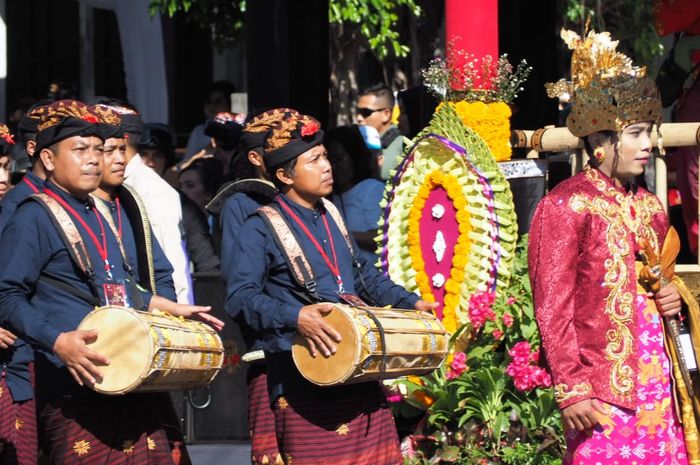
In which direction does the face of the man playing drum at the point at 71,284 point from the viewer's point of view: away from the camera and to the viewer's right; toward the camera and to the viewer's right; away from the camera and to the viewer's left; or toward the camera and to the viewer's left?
toward the camera and to the viewer's right

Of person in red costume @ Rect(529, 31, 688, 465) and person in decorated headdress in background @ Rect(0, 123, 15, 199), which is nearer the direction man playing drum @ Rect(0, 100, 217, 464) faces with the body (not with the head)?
the person in red costume

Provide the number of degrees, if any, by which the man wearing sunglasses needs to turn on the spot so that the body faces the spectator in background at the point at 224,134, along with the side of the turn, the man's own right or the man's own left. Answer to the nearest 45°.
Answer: approximately 45° to the man's own right

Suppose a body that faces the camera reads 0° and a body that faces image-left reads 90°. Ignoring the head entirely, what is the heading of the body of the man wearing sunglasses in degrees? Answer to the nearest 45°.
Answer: approximately 45°

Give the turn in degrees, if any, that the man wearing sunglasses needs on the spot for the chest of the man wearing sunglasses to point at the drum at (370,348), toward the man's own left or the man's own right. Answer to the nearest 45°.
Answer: approximately 45° to the man's own left
